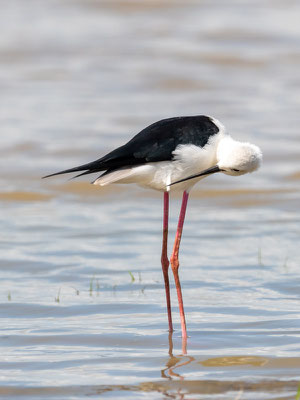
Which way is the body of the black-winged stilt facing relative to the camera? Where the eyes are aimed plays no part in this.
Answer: to the viewer's right
